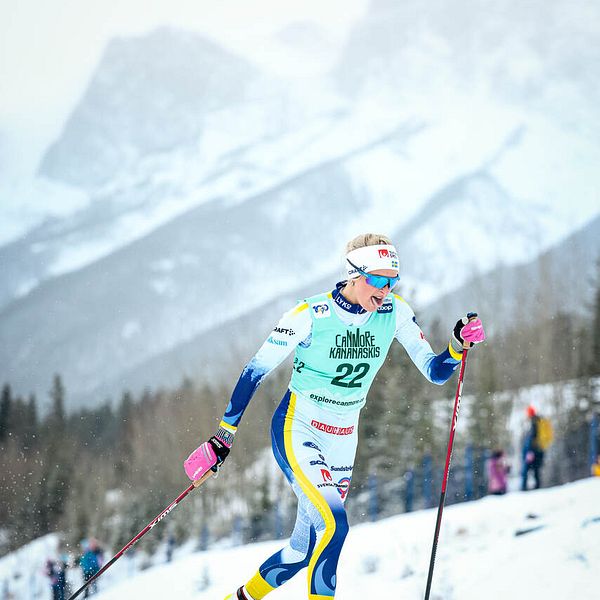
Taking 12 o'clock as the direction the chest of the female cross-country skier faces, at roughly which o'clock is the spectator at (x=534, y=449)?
The spectator is roughly at 8 o'clock from the female cross-country skier.

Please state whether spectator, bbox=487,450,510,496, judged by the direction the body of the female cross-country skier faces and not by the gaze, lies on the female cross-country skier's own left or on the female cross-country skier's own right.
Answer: on the female cross-country skier's own left

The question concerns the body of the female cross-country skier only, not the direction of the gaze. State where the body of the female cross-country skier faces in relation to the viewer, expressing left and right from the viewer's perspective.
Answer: facing the viewer and to the right of the viewer
